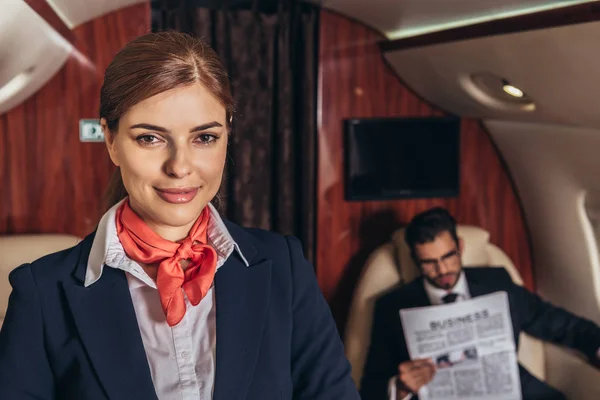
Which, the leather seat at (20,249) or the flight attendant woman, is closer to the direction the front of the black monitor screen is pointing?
the flight attendant woman

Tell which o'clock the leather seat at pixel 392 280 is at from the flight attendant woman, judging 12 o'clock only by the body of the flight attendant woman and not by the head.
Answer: The leather seat is roughly at 7 o'clock from the flight attendant woman.

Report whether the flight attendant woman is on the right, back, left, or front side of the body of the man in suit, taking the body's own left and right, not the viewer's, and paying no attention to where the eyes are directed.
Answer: front

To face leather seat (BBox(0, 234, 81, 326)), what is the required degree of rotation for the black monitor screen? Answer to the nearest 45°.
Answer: approximately 45° to its right

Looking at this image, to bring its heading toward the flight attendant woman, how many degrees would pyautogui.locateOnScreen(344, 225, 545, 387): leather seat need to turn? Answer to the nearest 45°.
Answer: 0° — it already faces them

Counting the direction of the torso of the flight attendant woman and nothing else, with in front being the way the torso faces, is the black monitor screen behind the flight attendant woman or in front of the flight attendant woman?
behind
